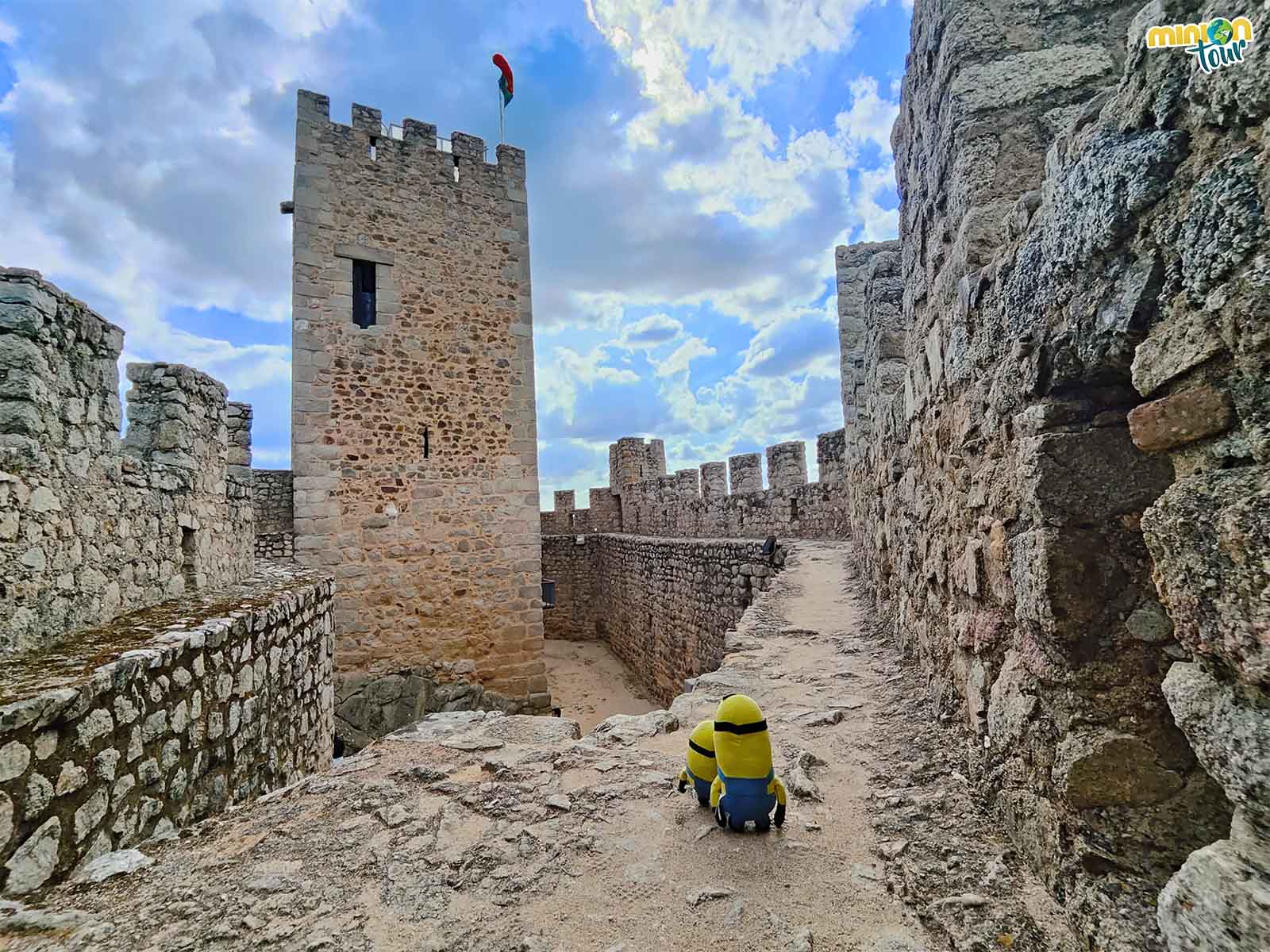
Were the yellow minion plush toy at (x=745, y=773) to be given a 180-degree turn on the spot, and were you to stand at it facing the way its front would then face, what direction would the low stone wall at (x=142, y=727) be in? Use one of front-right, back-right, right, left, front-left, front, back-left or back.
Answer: right

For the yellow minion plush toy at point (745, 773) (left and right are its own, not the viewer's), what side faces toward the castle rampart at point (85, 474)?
left

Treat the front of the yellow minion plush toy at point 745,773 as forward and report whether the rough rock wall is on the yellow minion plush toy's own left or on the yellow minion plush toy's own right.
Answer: on the yellow minion plush toy's own right

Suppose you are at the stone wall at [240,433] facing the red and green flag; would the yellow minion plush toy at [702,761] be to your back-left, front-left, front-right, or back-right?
back-right

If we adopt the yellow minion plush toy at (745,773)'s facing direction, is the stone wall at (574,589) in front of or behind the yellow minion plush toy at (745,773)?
in front

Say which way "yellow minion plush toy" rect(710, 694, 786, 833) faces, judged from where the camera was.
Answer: facing away from the viewer
